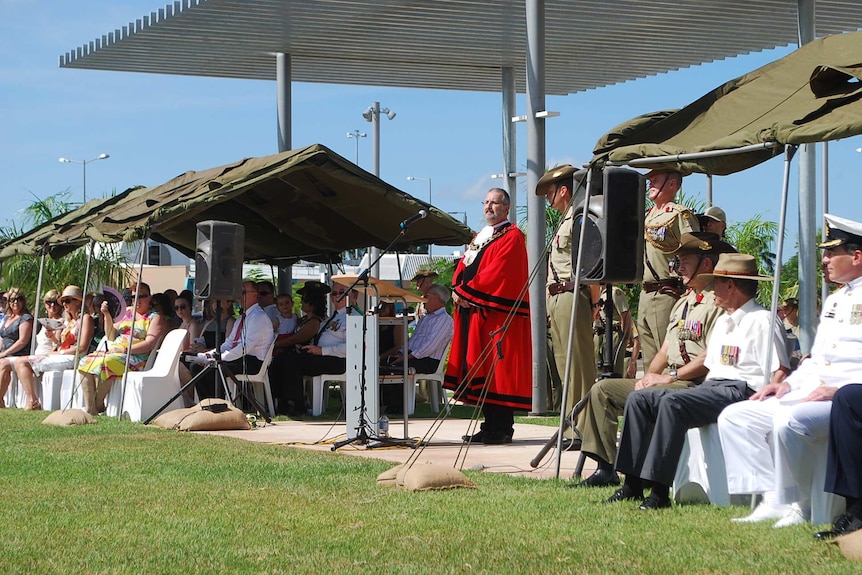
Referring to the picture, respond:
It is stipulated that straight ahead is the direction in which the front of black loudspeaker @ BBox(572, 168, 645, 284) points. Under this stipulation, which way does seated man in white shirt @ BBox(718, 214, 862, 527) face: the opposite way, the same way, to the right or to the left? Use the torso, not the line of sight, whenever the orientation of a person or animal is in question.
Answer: the same way

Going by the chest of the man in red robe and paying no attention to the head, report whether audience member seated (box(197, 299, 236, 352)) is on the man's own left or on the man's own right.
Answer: on the man's own right

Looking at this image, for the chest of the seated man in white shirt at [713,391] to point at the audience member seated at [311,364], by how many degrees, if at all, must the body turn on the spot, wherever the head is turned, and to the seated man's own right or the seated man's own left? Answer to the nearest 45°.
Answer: approximately 90° to the seated man's own right

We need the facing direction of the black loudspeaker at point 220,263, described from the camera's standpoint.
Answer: facing the viewer and to the left of the viewer

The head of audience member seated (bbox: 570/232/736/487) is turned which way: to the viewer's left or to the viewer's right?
to the viewer's left

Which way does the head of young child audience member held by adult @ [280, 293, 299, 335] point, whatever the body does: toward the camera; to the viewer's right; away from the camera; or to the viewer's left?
toward the camera
